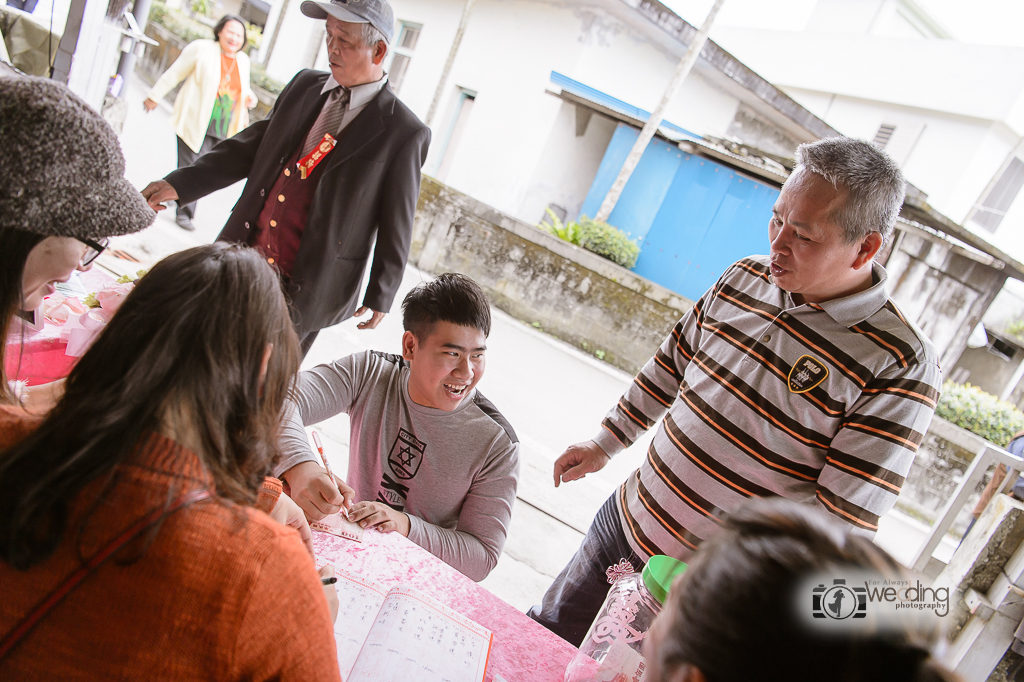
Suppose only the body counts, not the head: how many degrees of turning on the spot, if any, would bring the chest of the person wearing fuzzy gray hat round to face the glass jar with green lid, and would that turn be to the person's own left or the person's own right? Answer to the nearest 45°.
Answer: approximately 45° to the person's own right

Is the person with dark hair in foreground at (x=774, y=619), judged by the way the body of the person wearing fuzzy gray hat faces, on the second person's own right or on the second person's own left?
on the second person's own right

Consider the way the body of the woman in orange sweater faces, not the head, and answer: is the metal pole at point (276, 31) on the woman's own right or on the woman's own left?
on the woman's own left

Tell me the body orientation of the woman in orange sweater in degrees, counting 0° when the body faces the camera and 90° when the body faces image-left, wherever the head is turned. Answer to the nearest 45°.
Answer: approximately 225°

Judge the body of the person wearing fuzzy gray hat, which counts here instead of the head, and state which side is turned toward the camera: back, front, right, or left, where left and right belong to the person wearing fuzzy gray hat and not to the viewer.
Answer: right

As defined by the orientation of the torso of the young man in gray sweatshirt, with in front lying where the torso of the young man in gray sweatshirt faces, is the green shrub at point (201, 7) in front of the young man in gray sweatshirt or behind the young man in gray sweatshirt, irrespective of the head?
behind

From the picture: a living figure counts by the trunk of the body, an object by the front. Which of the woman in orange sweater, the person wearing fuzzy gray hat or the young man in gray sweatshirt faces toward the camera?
the young man in gray sweatshirt

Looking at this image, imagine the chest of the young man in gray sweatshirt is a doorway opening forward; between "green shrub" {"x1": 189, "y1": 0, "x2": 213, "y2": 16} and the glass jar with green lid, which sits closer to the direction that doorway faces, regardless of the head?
the glass jar with green lid

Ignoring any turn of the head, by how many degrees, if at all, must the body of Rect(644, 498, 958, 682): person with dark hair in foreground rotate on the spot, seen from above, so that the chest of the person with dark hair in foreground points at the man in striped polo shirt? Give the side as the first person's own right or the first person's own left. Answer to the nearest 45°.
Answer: approximately 45° to the first person's own right

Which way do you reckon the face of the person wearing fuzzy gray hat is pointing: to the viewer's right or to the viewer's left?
to the viewer's right

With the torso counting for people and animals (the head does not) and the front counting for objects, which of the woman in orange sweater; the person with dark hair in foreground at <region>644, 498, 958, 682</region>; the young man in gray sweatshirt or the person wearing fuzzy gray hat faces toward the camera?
the young man in gray sweatshirt
